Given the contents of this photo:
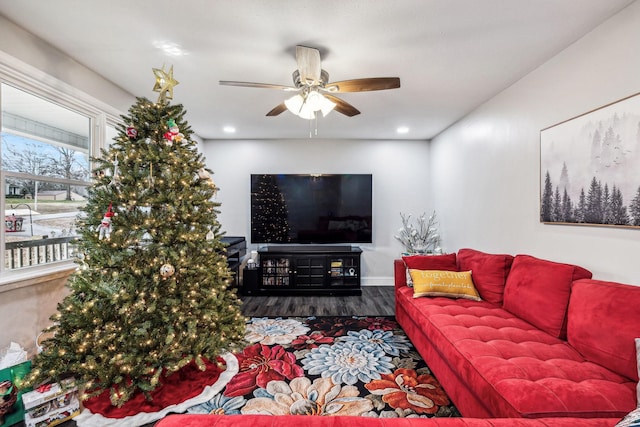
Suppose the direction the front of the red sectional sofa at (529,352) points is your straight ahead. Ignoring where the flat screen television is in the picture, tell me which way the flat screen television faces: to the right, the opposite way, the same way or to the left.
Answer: to the left

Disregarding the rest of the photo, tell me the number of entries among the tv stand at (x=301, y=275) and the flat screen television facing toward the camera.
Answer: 2

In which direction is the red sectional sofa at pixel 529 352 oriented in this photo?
to the viewer's left

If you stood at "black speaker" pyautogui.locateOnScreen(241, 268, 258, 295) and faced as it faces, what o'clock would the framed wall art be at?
The framed wall art is roughly at 11 o'clock from the black speaker.

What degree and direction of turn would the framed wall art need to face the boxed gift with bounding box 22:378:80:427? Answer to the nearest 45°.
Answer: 0° — it already faces it

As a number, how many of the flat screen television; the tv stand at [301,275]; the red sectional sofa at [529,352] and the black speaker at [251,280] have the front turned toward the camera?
3

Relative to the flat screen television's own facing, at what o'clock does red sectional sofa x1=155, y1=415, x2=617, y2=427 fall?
The red sectional sofa is roughly at 12 o'clock from the flat screen television.

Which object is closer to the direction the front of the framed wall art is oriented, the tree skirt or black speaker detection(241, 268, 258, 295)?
the tree skirt
